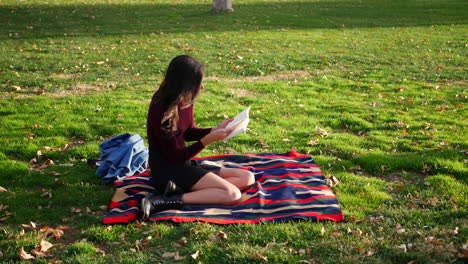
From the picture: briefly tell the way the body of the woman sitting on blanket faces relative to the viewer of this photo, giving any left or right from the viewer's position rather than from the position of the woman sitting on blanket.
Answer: facing to the right of the viewer

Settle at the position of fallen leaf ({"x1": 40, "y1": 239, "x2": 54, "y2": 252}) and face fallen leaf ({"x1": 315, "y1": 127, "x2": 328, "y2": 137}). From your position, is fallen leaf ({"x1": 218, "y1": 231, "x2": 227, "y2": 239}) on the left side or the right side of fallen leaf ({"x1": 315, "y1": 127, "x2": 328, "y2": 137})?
right

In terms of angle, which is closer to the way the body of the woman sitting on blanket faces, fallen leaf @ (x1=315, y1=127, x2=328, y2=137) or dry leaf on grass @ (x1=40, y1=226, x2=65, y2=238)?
the fallen leaf

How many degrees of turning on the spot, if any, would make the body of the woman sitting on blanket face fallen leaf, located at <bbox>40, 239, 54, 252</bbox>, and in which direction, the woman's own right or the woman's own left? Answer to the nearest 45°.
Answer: approximately 135° to the woman's own right

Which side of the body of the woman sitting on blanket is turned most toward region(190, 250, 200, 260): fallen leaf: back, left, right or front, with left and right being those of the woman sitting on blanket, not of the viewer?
right

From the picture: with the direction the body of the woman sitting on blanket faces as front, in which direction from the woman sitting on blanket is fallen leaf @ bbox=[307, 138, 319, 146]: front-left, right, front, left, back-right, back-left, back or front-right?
front-left

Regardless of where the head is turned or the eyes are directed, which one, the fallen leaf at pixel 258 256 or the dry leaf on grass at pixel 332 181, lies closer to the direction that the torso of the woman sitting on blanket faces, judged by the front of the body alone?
the dry leaf on grass

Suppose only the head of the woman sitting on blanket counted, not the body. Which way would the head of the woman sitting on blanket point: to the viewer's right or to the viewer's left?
to the viewer's right

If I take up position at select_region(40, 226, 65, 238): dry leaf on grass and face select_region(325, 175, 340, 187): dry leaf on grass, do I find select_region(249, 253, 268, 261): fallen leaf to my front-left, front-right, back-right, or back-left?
front-right

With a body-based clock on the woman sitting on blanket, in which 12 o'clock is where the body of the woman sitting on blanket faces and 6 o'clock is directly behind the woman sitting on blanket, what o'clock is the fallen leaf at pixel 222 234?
The fallen leaf is roughly at 2 o'clock from the woman sitting on blanket.

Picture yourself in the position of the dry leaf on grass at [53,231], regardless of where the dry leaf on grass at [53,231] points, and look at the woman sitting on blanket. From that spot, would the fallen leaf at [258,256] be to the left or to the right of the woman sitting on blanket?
right

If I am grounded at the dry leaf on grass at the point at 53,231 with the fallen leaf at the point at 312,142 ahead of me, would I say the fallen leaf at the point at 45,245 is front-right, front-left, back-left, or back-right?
back-right

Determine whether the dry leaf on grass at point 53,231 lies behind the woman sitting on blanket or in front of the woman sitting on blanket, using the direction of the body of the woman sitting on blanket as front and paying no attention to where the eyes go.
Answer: behind

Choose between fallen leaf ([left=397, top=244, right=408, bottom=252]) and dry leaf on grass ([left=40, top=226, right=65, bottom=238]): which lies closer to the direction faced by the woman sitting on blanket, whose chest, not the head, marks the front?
the fallen leaf
